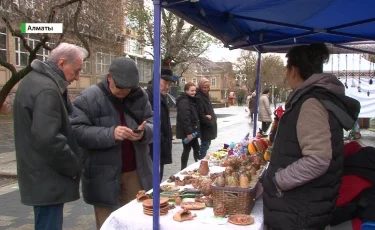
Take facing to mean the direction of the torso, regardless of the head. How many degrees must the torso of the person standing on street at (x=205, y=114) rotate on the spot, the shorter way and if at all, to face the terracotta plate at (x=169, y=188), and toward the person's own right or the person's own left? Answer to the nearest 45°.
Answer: approximately 45° to the person's own right

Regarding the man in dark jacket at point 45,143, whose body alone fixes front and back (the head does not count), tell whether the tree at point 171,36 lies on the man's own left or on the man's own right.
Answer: on the man's own left

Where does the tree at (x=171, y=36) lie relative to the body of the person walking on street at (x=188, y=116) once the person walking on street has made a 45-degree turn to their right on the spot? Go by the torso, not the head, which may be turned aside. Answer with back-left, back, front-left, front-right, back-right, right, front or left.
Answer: back

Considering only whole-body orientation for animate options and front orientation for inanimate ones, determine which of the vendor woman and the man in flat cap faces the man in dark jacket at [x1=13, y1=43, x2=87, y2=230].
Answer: the vendor woman

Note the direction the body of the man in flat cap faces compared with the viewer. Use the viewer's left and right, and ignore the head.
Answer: facing the viewer and to the right of the viewer

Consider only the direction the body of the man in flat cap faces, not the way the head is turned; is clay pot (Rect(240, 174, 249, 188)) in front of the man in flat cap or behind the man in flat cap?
in front

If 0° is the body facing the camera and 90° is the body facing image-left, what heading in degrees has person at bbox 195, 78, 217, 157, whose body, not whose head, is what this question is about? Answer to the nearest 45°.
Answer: approximately 315°

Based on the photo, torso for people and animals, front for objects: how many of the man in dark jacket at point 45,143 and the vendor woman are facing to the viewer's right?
1

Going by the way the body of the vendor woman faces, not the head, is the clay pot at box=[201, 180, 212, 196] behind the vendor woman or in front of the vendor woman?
in front

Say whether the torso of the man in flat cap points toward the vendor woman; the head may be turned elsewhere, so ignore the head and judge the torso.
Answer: yes

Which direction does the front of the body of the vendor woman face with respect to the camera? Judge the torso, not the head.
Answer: to the viewer's left

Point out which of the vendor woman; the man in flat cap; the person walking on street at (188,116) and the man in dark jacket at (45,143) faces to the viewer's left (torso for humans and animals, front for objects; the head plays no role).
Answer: the vendor woman

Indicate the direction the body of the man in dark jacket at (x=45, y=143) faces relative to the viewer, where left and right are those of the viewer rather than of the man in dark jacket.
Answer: facing to the right of the viewer

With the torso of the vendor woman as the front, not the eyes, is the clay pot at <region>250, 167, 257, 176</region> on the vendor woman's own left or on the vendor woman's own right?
on the vendor woman's own right

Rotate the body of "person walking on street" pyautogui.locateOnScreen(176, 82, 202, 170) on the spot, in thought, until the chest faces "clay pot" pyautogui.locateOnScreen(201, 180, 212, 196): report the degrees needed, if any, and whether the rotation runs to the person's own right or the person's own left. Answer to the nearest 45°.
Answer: approximately 45° to the person's own right

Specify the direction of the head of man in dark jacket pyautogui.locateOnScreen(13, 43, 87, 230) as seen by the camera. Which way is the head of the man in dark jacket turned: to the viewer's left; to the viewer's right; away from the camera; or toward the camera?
to the viewer's right
